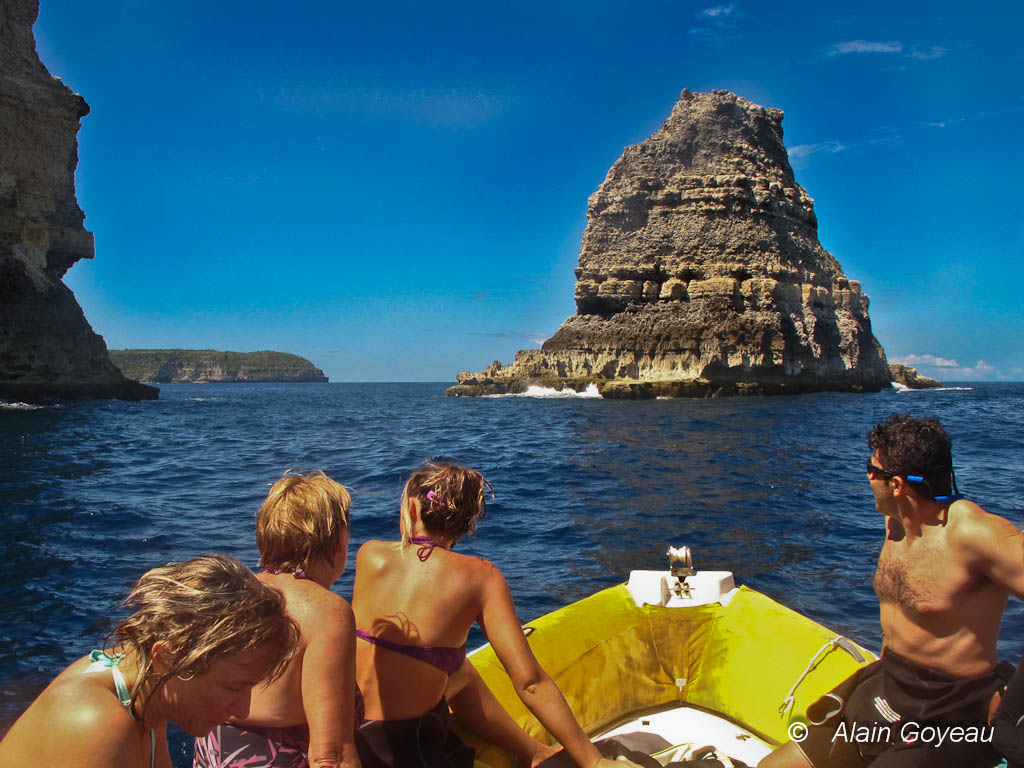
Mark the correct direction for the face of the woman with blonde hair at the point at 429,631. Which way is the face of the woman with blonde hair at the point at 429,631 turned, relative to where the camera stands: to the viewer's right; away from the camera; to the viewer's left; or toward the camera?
away from the camera

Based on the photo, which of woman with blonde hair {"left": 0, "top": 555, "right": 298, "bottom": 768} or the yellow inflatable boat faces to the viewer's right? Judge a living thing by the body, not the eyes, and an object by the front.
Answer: the woman with blonde hair

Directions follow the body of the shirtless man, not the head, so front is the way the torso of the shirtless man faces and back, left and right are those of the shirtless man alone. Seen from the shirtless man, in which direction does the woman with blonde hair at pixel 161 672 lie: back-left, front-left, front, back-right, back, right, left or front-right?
front

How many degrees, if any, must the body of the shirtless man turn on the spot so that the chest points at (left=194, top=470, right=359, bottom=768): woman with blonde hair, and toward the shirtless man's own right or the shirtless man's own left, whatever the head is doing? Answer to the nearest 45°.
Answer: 0° — they already face them

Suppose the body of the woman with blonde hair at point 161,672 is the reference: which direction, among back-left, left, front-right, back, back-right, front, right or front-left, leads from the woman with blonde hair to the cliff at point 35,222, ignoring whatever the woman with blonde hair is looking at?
left

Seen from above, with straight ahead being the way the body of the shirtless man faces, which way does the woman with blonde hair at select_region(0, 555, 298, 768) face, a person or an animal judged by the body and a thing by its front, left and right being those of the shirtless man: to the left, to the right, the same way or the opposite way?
the opposite way

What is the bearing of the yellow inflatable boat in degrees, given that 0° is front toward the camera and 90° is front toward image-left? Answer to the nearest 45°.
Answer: approximately 180°

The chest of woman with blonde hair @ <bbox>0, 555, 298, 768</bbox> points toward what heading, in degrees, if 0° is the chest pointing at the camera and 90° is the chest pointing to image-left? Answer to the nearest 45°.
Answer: approximately 270°

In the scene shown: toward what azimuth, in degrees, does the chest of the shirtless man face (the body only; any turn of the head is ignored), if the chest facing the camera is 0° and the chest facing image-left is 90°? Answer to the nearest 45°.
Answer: approximately 45°

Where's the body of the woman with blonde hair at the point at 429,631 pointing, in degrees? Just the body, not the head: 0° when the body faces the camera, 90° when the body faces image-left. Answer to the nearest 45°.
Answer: approximately 225°

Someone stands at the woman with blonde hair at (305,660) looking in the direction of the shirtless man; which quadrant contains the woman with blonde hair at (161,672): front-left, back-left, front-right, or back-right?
back-right

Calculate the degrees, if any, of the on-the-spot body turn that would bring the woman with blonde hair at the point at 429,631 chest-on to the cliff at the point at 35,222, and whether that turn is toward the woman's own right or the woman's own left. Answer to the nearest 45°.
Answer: approximately 90° to the woman's own left
